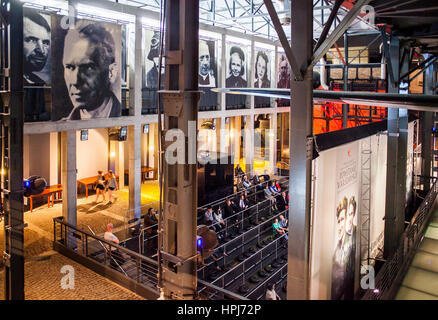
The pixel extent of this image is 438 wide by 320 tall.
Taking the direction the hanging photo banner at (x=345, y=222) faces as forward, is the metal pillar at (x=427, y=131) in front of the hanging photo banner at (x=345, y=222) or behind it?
behind

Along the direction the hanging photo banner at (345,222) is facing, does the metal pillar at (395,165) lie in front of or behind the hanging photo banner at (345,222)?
behind

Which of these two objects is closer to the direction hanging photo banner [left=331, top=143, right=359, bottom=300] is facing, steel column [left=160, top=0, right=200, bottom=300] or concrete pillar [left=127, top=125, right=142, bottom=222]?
the steel column

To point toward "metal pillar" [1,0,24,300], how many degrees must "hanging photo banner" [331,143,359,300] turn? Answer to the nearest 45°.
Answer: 0° — it already faces it
